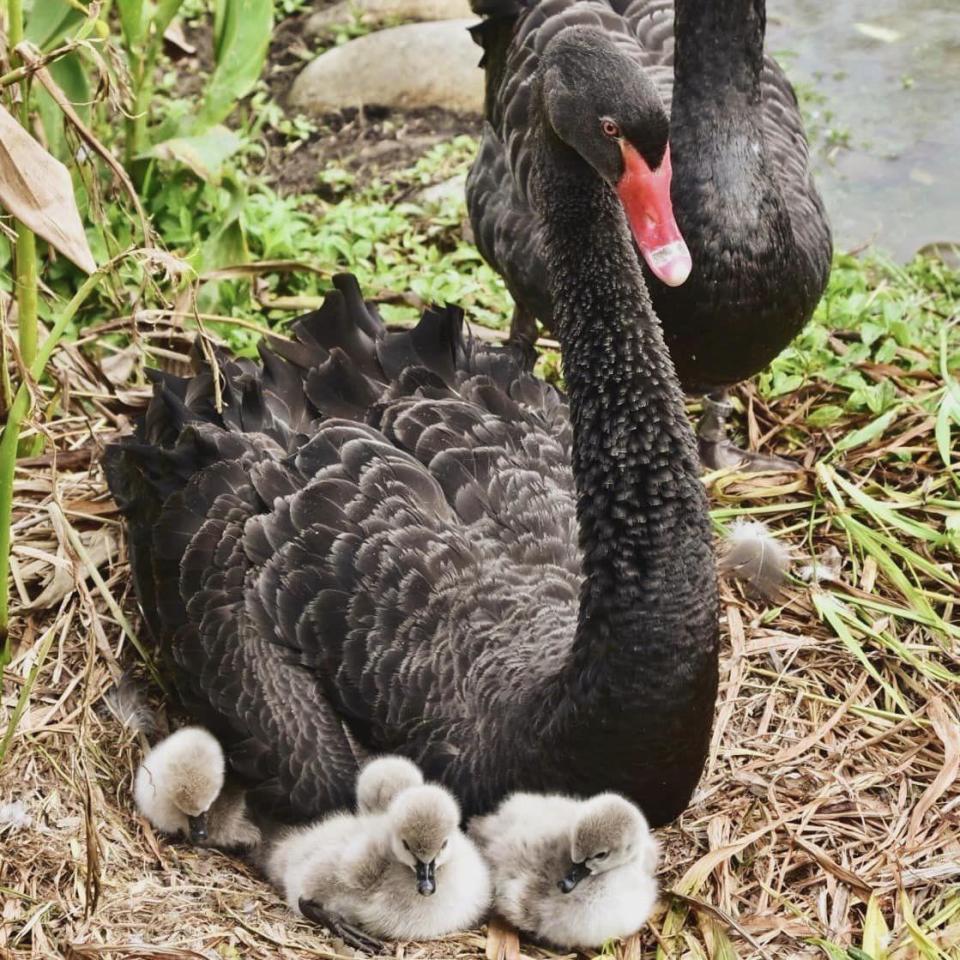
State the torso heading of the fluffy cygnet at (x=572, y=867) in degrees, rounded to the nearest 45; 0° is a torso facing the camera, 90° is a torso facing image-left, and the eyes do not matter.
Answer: approximately 315°

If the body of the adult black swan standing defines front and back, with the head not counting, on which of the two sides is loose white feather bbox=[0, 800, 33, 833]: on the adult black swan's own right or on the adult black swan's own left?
on the adult black swan's own right

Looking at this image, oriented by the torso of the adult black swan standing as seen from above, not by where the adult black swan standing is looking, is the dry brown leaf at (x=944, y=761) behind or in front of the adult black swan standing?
in front

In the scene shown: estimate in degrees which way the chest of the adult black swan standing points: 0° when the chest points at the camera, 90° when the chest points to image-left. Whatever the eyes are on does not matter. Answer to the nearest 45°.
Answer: approximately 315°

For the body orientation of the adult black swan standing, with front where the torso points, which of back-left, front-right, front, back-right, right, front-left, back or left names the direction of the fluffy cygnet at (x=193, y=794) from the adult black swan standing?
right

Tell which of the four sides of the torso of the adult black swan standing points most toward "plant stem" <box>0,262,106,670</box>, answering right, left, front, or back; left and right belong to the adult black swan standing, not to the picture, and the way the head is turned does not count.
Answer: right

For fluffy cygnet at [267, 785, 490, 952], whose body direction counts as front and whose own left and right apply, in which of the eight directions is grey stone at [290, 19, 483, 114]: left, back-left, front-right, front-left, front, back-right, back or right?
back-left

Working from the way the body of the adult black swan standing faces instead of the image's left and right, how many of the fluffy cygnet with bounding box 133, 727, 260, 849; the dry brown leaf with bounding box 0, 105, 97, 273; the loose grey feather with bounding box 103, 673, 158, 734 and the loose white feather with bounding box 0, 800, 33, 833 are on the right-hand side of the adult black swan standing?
4

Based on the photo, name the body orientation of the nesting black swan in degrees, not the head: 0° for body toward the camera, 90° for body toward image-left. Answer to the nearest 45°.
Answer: approximately 315°

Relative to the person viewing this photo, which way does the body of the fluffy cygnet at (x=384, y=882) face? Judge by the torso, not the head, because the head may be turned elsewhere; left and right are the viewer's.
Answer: facing the viewer and to the right of the viewer

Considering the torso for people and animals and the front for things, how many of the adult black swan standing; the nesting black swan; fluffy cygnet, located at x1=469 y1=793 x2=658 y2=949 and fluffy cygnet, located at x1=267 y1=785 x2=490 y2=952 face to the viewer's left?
0

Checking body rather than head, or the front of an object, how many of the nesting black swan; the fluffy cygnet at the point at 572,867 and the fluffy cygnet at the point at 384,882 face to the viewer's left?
0

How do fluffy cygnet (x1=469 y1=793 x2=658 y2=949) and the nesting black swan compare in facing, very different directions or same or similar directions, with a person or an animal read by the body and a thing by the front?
same or similar directions

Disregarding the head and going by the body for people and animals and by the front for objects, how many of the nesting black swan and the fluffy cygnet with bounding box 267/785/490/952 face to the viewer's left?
0

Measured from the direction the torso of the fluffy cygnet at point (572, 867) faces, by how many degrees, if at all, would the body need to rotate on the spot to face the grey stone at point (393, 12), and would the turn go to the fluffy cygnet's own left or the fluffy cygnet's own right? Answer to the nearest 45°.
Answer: approximately 135° to the fluffy cygnet's own left
